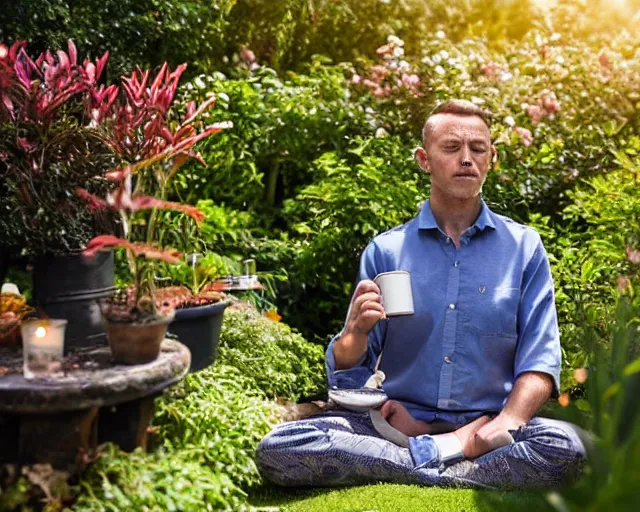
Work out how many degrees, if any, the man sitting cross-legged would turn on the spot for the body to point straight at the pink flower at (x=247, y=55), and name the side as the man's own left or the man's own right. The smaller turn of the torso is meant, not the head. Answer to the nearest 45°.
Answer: approximately 135° to the man's own right

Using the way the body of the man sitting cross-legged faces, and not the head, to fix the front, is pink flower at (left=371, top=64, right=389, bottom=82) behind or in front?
behind

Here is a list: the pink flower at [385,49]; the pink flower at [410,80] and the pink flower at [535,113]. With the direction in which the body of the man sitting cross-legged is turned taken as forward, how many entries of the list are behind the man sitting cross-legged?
3

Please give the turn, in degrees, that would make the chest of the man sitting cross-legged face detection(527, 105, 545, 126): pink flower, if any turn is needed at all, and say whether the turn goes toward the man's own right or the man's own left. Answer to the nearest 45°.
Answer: approximately 180°

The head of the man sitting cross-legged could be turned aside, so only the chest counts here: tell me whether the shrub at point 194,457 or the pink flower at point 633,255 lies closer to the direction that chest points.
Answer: the shrub

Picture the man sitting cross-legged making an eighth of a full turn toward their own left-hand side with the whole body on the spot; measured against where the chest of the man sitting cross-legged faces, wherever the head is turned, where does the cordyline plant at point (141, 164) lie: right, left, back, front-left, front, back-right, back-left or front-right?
right

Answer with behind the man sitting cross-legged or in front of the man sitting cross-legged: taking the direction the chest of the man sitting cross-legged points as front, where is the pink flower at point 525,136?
behind

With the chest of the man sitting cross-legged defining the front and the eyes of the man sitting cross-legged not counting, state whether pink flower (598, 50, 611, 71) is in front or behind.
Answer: behind

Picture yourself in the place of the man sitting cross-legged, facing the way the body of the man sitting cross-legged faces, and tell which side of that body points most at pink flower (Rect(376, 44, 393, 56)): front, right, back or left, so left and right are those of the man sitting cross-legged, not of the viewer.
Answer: back

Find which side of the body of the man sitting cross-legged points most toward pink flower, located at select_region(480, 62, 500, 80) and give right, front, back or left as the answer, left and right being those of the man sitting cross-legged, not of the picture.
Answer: back

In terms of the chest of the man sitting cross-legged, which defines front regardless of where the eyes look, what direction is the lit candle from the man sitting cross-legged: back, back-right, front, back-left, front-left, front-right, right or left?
front-right

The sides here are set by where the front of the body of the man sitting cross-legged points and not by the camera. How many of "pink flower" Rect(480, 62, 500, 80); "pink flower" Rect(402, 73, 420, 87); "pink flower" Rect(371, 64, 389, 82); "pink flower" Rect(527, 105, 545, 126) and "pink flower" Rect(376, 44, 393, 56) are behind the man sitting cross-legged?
5

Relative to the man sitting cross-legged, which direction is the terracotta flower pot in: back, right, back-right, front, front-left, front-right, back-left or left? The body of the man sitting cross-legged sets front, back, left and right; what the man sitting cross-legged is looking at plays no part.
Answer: front-right

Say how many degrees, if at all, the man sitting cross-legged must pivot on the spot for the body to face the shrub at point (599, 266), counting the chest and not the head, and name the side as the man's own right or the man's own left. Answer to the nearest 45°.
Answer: approximately 135° to the man's own left

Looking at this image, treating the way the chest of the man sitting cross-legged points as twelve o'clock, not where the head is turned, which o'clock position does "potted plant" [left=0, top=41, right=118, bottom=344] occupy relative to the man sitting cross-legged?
The potted plant is roughly at 2 o'clock from the man sitting cross-legged.

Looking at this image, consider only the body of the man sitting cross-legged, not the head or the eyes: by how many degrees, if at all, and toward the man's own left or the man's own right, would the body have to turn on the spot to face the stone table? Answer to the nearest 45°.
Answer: approximately 45° to the man's own right

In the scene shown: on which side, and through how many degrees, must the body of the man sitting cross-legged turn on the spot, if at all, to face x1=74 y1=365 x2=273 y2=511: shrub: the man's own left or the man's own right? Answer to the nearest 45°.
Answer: approximately 45° to the man's own right

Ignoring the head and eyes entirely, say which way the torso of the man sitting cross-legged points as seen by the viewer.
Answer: toward the camera

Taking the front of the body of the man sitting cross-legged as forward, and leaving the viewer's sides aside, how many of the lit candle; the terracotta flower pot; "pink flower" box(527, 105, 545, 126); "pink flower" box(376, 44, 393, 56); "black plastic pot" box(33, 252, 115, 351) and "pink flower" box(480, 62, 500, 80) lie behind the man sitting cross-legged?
3
